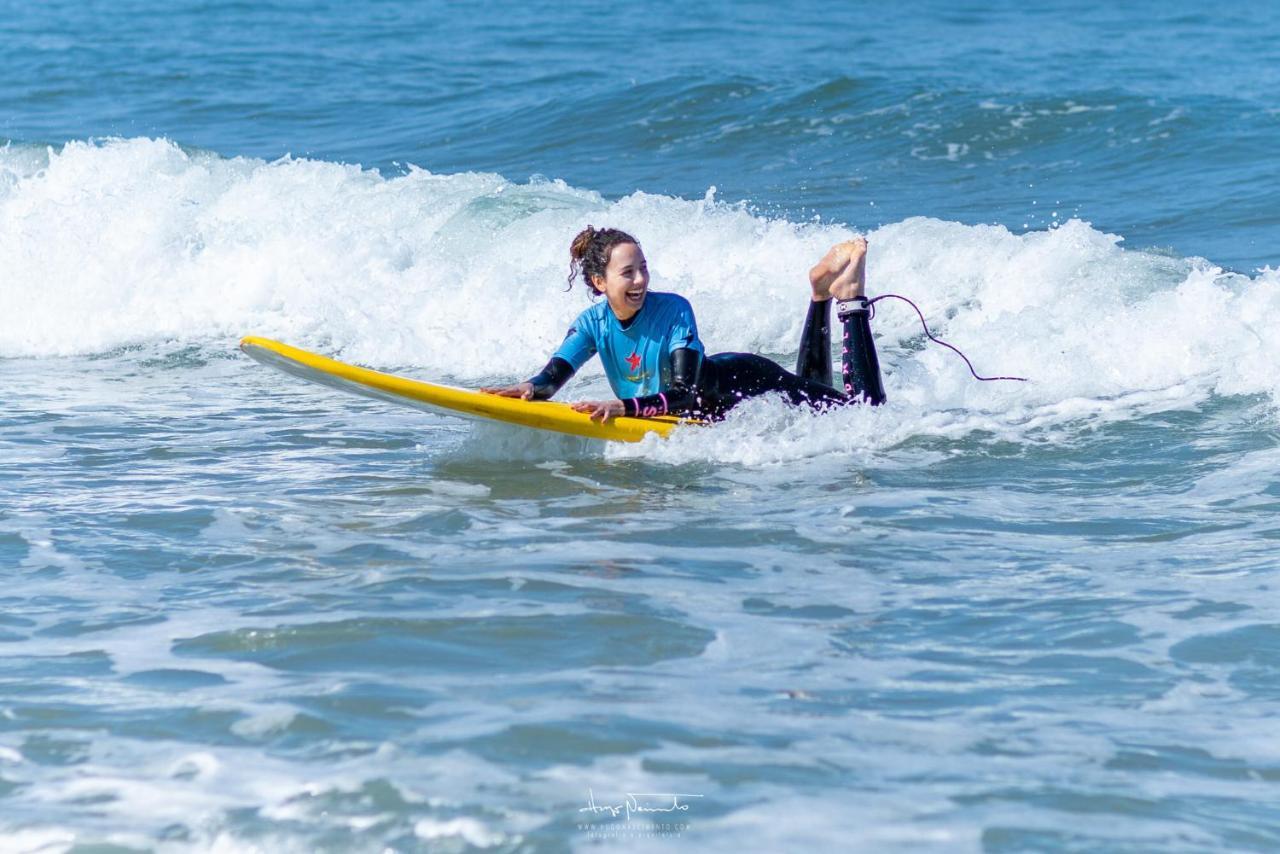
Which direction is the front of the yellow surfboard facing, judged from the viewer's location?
facing to the left of the viewer
